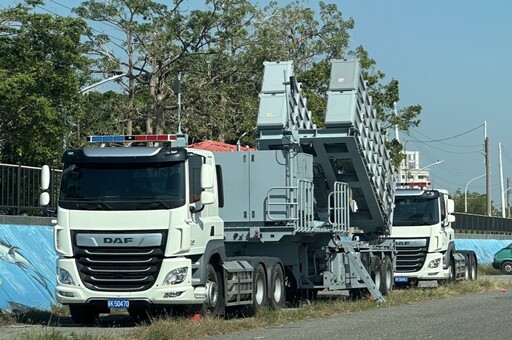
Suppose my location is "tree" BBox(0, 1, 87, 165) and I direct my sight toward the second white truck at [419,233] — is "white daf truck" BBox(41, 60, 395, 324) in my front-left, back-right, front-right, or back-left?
front-right

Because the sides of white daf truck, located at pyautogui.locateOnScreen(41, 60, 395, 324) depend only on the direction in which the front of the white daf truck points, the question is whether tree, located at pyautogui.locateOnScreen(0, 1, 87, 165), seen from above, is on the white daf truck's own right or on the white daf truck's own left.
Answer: on the white daf truck's own right

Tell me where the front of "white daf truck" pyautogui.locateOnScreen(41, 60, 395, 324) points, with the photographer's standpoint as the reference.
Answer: facing the viewer and to the left of the viewer

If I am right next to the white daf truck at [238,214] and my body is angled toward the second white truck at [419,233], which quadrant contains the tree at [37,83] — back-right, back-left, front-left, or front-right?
front-left

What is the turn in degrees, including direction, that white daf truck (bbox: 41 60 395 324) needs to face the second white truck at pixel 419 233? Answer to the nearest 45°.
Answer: approximately 180°
